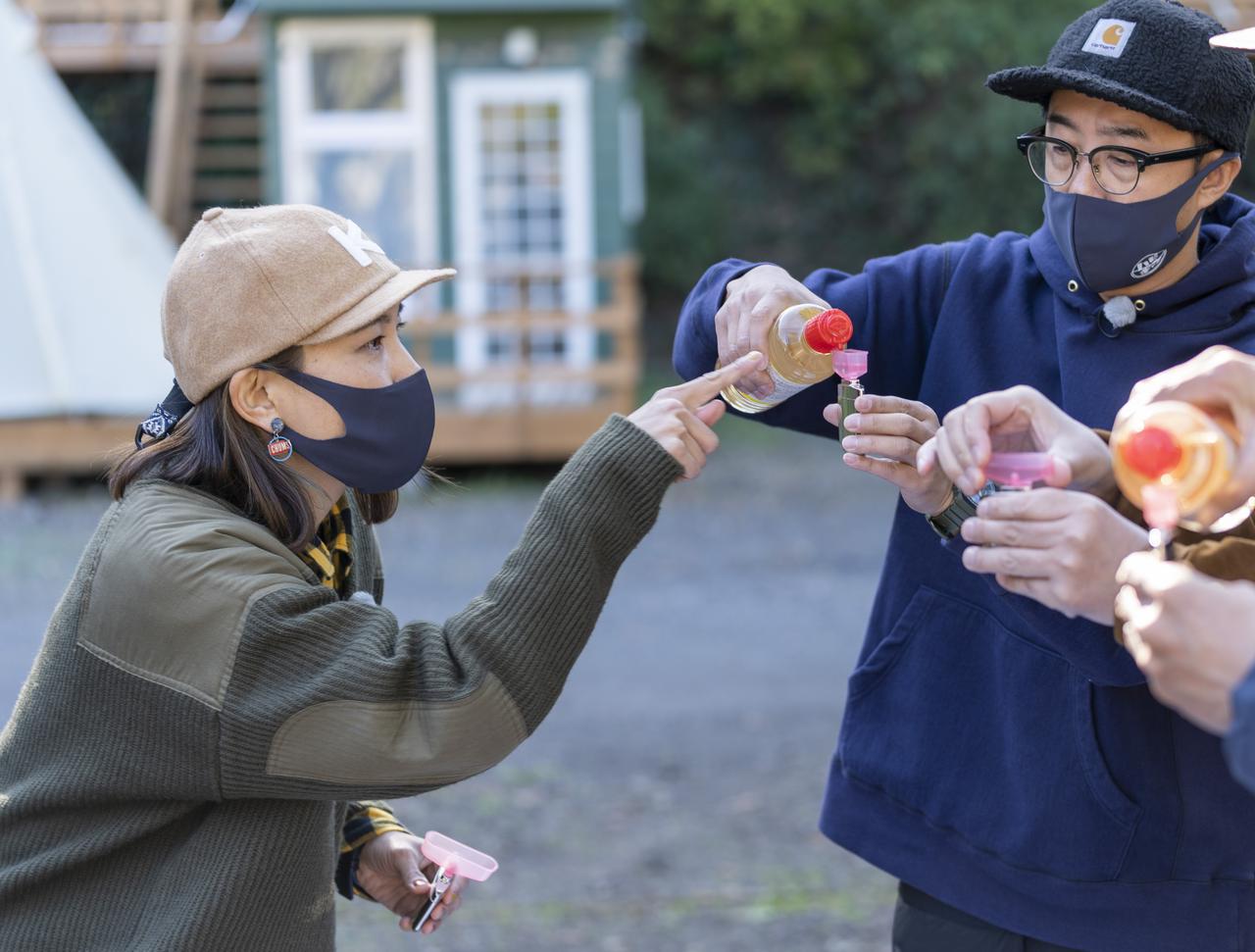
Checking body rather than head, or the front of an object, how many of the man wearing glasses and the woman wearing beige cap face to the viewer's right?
1

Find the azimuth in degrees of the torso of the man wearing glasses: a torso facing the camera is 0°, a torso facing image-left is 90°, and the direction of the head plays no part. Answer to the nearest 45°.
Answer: approximately 45°

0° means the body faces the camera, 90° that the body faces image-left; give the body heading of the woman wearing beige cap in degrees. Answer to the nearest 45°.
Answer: approximately 270°

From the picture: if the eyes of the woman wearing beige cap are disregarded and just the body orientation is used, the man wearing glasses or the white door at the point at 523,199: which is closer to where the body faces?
the man wearing glasses

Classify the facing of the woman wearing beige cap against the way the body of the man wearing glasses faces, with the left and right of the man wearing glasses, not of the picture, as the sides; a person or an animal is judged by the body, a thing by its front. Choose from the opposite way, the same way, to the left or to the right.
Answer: the opposite way

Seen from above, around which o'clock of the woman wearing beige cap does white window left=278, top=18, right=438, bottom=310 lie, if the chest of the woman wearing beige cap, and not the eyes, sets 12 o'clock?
The white window is roughly at 9 o'clock from the woman wearing beige cap.

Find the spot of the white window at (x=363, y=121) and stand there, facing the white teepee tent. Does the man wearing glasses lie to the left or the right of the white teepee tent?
left

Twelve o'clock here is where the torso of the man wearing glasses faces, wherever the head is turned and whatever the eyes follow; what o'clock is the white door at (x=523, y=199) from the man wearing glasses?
The white door is roughly at 4 o'clock from the man wearing glasses.

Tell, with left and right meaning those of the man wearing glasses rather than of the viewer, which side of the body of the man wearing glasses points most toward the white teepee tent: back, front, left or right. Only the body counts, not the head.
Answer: right

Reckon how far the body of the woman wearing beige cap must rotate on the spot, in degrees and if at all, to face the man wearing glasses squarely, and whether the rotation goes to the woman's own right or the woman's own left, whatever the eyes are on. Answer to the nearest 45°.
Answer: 0° — they already face them

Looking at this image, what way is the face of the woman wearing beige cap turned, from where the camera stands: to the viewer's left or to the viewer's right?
to the viewer's right
